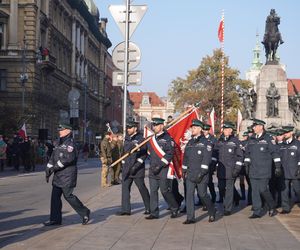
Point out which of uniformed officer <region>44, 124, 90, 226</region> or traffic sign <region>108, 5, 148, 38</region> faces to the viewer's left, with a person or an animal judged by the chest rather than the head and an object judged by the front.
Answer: the uniformed officer

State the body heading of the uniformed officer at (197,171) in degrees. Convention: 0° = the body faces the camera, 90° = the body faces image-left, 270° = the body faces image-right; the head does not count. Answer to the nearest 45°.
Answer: approximately 45°

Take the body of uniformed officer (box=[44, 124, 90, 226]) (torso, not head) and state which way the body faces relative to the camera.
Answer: to the viewer's left

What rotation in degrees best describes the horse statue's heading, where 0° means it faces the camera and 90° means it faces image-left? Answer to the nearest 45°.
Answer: approximately 0°

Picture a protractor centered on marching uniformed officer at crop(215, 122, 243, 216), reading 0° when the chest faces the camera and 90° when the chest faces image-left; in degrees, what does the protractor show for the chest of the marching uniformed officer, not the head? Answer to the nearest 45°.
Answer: approximately 45°

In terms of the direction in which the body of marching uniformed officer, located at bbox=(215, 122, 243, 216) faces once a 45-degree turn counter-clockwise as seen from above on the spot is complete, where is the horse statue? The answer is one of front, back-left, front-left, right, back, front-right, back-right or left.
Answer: back
